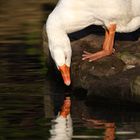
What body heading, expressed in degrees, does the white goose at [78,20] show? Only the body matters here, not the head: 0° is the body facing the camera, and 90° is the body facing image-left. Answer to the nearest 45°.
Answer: approximately 90°

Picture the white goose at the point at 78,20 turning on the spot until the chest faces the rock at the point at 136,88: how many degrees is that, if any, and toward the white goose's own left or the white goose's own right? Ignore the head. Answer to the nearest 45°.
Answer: approximately 135° to the white goose's own left
